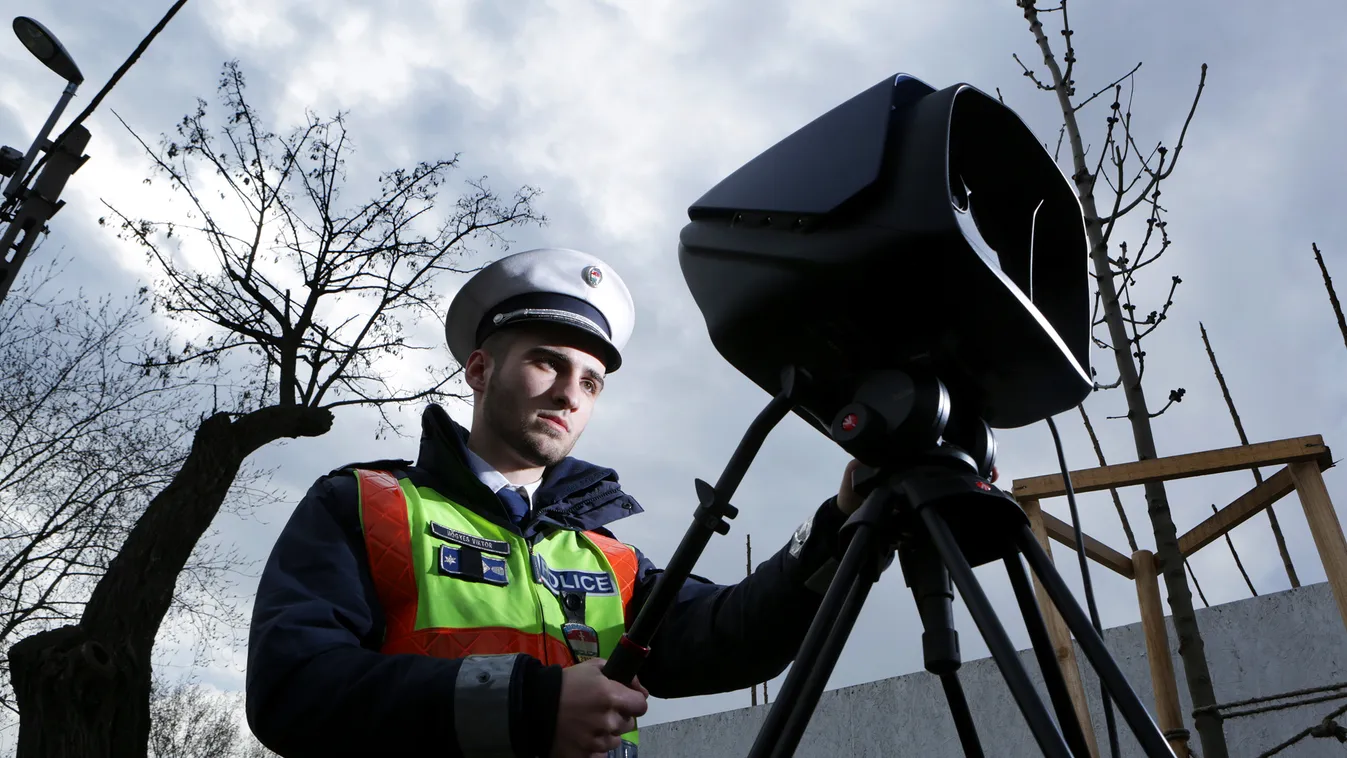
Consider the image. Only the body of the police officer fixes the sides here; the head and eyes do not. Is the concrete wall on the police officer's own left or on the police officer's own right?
on the police officer's own left

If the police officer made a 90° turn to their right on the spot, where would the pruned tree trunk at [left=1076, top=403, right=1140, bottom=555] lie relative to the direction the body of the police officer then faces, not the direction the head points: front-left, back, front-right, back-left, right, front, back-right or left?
back

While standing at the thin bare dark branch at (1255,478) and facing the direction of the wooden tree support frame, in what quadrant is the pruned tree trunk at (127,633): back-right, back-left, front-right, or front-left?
front-right

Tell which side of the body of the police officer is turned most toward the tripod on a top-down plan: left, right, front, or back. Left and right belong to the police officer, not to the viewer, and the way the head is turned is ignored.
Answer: front

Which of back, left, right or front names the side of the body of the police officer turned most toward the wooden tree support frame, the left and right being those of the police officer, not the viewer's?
left

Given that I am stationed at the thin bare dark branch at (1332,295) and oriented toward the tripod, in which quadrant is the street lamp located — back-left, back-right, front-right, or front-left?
front-right

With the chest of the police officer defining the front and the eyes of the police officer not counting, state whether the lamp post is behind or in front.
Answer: behind

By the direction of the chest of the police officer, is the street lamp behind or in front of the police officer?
behind

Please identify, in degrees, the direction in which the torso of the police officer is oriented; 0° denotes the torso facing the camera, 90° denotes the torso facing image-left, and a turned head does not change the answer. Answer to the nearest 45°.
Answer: approximately 315°

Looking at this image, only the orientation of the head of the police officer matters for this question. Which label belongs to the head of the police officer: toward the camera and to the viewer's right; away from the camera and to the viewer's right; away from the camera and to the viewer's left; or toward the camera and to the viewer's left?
toward the camera and to the viewer's right
